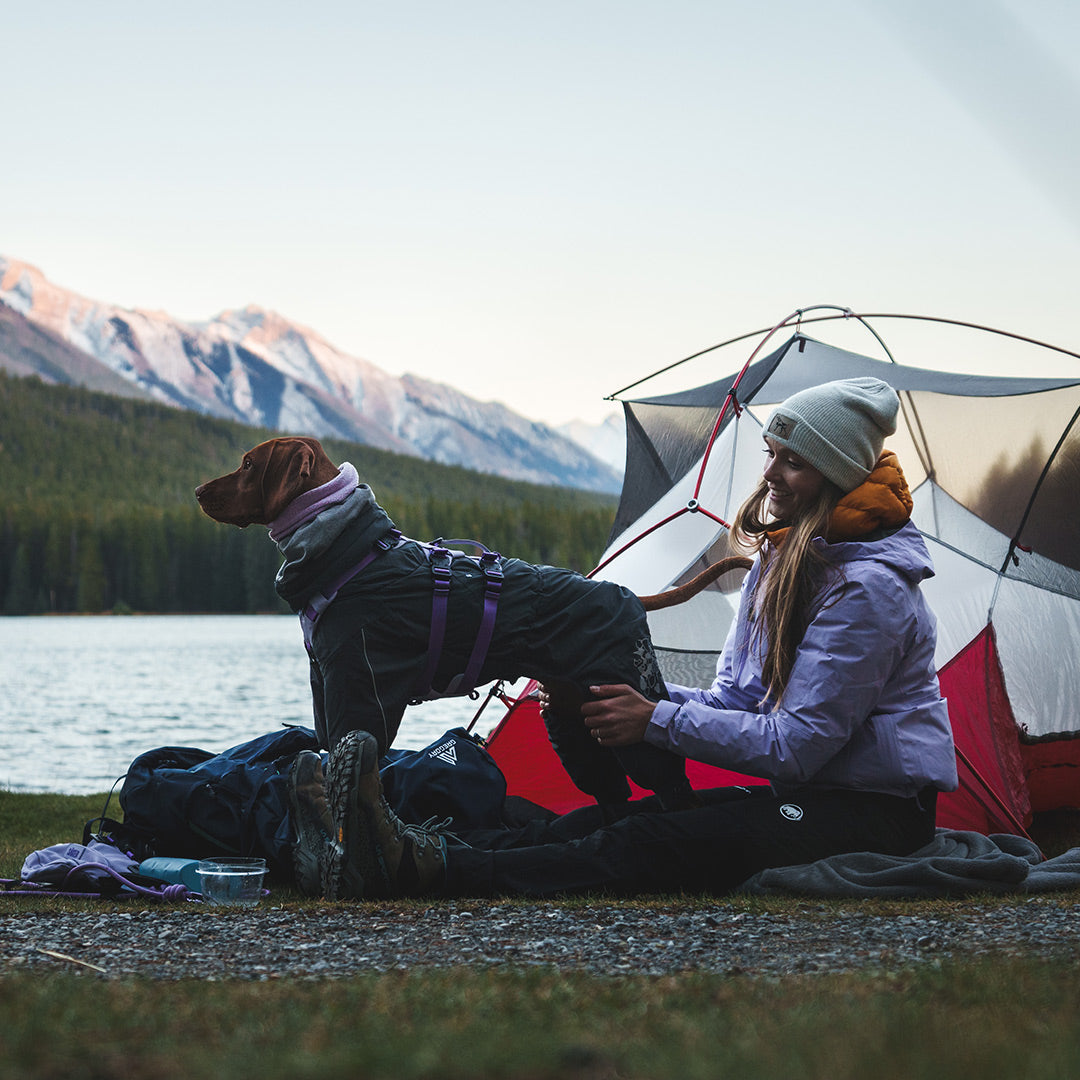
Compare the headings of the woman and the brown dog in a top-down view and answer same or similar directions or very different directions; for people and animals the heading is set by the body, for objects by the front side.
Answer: same or similar directions

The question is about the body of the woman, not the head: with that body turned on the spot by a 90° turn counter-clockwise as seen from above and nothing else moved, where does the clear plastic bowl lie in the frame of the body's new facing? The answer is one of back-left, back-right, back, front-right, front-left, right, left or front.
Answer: right

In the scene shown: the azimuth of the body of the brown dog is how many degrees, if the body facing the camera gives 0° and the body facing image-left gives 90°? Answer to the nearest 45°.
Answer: approximately 90°

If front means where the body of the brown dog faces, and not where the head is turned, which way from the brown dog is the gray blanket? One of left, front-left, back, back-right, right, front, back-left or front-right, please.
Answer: back

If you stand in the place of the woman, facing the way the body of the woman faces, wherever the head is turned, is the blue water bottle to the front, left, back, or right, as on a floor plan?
front

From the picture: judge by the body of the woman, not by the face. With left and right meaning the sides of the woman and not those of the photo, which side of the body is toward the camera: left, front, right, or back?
left
